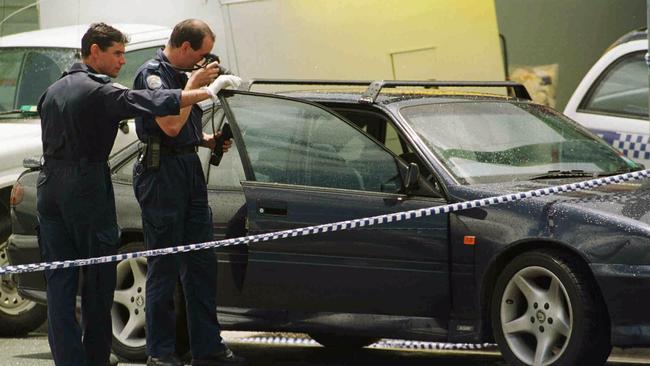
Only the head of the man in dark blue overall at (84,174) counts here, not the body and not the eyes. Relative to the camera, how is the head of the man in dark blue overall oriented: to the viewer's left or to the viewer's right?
to the viewer's right

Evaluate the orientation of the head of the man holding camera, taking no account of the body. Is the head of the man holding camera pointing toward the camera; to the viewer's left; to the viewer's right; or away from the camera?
to the viewer's right

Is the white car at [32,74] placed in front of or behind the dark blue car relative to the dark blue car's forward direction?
behind

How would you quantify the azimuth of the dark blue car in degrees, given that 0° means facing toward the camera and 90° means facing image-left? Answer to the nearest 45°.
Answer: approximately 315°

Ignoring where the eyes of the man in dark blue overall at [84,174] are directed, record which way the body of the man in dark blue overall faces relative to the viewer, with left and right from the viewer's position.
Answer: facing away from the viewer and to the right of the viewer

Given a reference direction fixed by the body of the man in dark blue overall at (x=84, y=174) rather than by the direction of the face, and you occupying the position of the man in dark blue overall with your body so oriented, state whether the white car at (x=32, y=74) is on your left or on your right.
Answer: on your left
